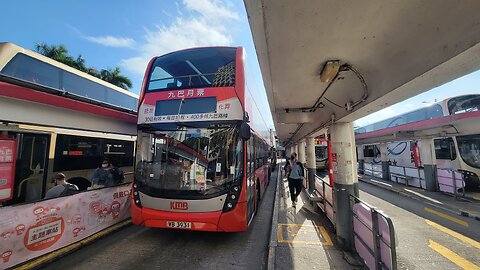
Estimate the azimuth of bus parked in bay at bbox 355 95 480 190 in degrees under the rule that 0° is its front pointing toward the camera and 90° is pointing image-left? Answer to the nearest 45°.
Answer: approximately 315°

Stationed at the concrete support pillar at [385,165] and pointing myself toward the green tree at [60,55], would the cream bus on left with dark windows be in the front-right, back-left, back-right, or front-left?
front-left

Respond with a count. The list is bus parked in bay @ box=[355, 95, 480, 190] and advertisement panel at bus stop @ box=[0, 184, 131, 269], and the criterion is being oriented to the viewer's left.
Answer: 0

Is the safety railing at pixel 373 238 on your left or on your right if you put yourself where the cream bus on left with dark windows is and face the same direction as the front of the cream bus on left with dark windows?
on your left

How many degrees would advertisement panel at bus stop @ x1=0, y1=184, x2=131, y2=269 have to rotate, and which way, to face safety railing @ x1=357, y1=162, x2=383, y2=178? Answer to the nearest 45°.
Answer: approximately 45° to its left

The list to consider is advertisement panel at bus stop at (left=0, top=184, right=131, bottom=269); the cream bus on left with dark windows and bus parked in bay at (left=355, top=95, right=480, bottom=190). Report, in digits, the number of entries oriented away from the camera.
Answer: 0

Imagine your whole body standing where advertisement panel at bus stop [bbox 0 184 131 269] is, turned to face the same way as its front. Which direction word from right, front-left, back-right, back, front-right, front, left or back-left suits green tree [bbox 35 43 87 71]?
back-left

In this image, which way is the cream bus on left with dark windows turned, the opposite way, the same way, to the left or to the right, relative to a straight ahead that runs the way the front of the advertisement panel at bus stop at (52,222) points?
to the right

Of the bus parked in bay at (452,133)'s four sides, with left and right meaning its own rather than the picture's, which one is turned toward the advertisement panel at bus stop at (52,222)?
right

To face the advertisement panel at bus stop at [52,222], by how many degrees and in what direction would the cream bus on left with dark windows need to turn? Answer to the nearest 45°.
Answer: approximately 45° to its left

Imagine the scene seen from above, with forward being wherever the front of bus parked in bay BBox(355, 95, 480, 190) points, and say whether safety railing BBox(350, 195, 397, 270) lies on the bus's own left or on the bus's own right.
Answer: on the bus's own right

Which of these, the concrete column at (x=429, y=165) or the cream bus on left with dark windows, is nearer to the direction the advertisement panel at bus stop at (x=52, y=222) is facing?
the concrete column

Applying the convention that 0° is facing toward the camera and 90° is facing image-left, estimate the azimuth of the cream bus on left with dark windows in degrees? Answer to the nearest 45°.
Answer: approximately 45°
